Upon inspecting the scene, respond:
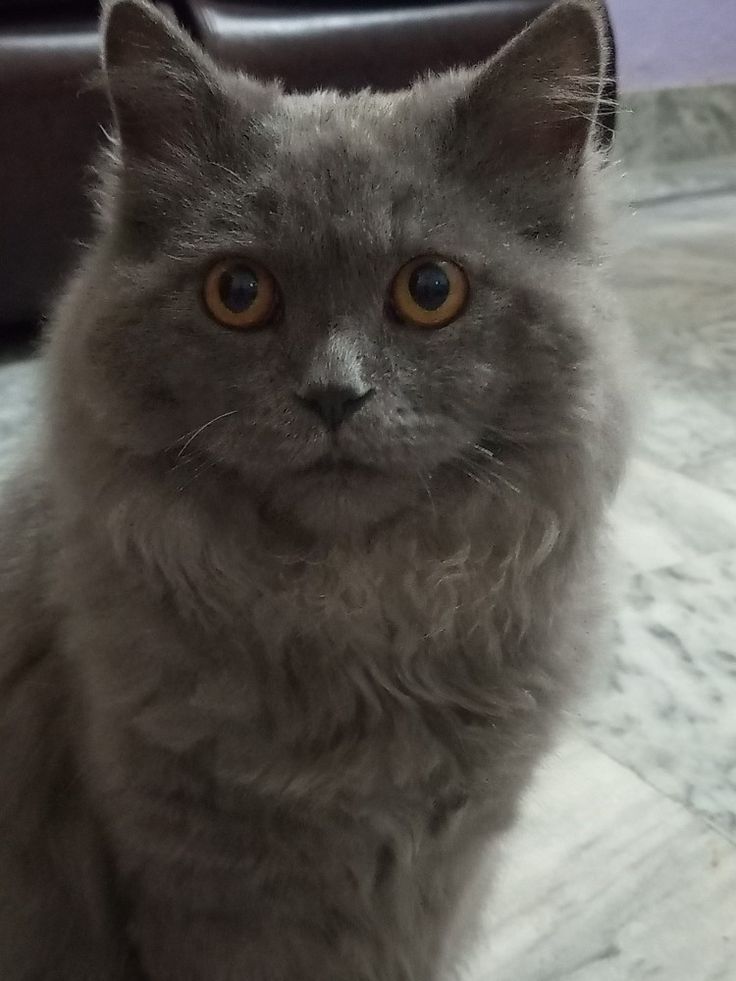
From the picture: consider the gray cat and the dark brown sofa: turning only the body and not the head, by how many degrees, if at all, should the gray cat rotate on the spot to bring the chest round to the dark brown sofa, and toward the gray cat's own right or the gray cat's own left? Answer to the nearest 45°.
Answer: approximately 180°

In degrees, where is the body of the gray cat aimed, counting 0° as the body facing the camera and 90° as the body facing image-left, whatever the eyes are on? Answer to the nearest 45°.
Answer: approximately 0°
